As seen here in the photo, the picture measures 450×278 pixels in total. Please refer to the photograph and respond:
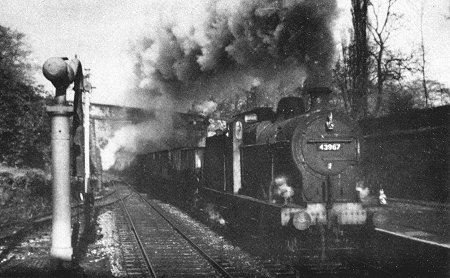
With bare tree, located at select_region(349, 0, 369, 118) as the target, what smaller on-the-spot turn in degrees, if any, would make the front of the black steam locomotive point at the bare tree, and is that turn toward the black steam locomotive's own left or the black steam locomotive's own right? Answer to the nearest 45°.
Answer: approximately 135° to the black steam locomotive's own left

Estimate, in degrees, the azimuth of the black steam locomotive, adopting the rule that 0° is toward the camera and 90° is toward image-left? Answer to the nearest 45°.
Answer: approximately 315°

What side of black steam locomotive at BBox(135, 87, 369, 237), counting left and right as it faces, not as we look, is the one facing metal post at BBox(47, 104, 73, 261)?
right
